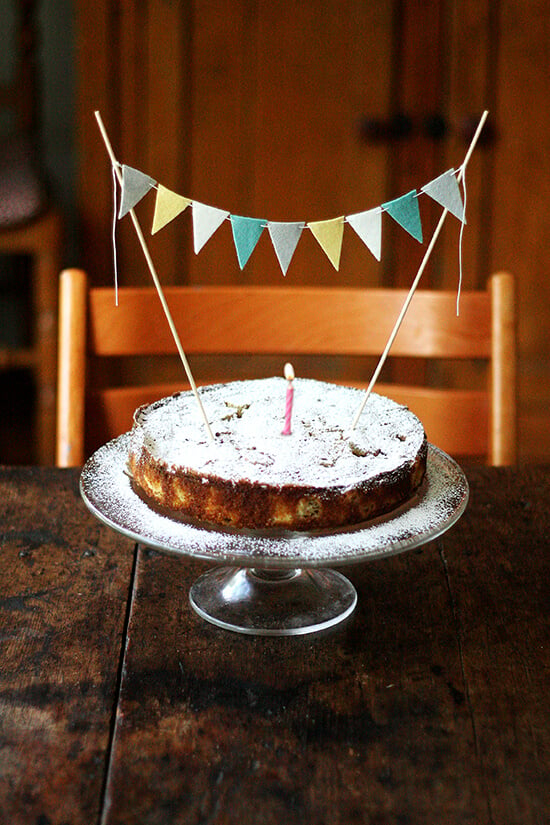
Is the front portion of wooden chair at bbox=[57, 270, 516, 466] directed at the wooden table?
yes

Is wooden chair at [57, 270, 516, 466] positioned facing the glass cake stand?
yes

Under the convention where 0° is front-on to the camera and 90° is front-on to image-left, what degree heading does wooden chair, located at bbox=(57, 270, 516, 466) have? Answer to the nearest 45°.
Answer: approximately 0°

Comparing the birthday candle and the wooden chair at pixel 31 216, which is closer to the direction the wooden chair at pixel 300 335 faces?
the birthday candle

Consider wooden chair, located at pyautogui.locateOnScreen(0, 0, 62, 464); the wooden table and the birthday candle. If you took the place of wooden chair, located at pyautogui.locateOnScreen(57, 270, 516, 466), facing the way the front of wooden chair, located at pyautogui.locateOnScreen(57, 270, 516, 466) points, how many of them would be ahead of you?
2

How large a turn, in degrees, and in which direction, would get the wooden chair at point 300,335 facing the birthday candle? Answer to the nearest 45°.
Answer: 0° — it already faces it

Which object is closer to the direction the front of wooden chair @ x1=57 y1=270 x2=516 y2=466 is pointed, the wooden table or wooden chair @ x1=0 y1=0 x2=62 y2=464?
the wooden table

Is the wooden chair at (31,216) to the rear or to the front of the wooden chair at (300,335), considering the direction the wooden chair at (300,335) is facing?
to the rear

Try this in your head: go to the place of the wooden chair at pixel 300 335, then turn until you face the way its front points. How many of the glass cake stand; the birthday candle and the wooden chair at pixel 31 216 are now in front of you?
2

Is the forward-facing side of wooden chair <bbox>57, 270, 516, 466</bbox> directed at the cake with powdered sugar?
yes
